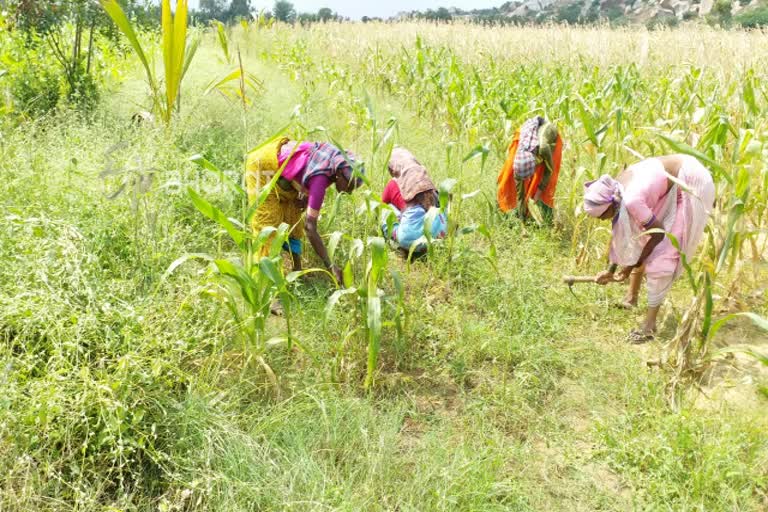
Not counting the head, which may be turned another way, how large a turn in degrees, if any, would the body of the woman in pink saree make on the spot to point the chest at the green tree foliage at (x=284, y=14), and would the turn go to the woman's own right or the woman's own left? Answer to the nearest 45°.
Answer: approximately 45° to the woman's own right

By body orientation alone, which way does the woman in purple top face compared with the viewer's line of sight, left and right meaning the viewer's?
facing to the right of the viewer

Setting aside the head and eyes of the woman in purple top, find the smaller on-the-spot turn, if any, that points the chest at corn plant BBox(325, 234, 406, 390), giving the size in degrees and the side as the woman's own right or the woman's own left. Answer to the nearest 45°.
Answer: approximately 90° to the woman's own right

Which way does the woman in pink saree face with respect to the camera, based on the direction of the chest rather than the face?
to the viewer's left

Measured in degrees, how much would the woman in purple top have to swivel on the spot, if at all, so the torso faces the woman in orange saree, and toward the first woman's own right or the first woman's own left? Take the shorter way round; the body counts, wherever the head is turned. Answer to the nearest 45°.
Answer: approximately 45° to the first woman's own left

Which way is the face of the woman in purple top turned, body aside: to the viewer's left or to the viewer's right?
to the viewer's right

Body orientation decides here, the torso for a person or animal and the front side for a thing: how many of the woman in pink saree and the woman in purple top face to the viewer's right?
1

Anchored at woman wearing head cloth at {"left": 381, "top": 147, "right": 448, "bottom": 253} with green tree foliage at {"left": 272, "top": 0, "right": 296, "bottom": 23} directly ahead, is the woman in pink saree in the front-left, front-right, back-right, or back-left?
back-right
